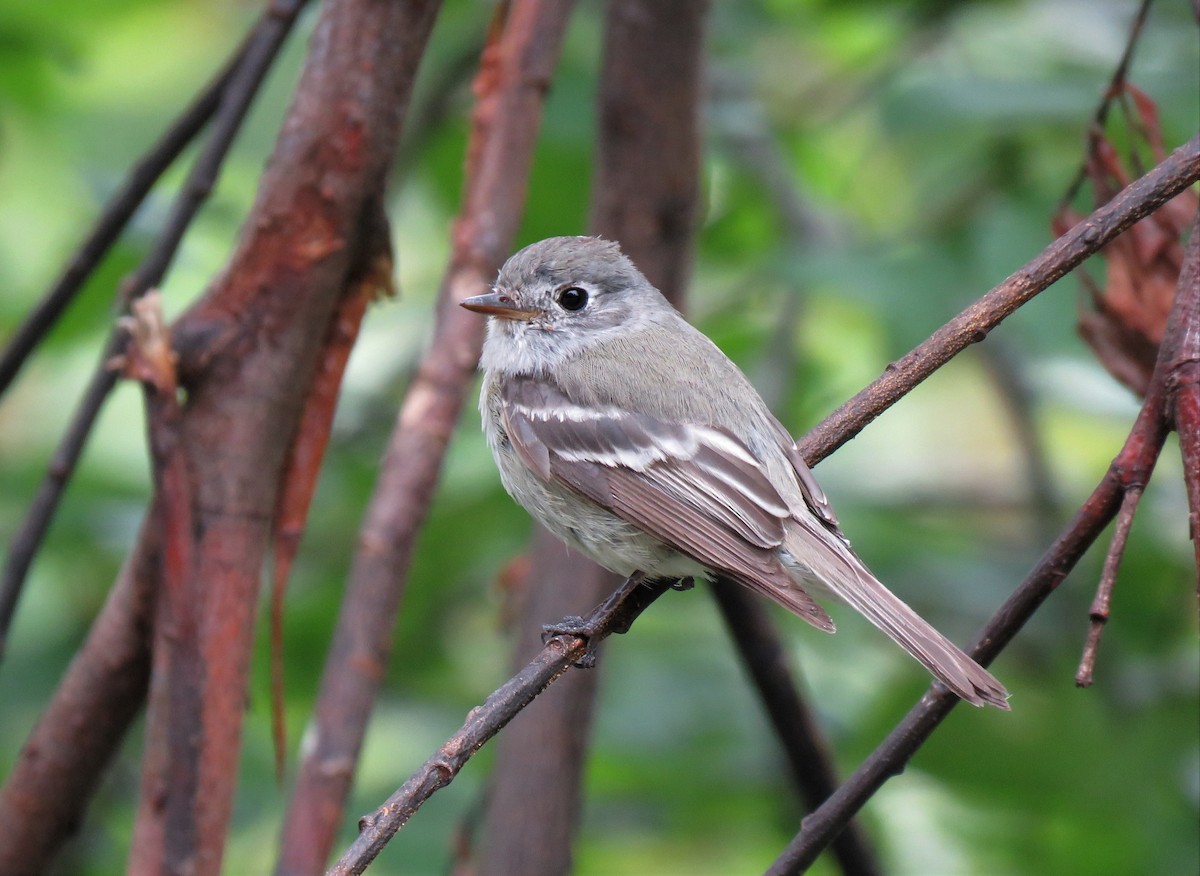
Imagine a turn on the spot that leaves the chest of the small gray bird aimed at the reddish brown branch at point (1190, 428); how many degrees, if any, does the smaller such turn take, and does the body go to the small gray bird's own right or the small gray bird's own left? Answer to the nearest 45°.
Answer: approximately 135° to the small gray bird's own left

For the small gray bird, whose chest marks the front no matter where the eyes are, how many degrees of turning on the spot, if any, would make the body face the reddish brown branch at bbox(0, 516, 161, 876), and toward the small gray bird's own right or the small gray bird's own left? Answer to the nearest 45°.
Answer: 0° — it already faces it

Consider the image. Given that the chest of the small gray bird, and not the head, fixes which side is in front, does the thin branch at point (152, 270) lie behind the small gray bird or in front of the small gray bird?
in front

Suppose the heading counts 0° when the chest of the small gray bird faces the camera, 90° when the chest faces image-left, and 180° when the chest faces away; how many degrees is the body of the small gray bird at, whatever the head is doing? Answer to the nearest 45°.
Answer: approximately 90°

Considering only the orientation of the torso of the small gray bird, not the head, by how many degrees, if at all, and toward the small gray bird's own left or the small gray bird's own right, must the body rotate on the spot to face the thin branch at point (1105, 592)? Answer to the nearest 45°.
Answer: approximately 135° to the small gray bird's own left
